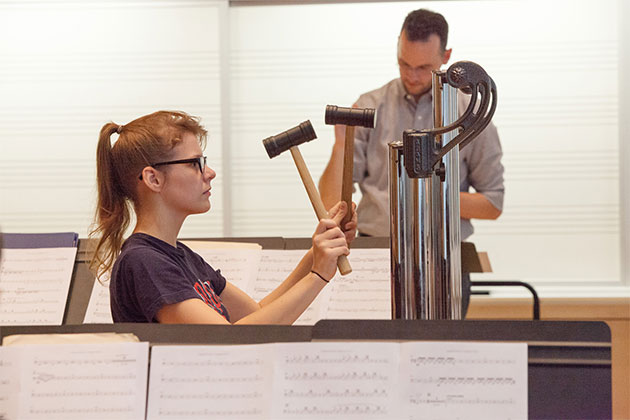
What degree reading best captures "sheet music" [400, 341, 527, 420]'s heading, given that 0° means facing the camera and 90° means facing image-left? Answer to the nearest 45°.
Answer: approximately 0°

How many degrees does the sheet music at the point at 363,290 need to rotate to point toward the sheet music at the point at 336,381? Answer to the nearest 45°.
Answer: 0° — it already faces it

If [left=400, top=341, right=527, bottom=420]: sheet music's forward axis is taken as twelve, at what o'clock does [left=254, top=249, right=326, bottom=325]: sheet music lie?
[left=254, top=249, right=326, bottom=325]: sheet music is roughly at 5 o'clock from [left=400, top=341, right=527, bottom=420]: sheet music.

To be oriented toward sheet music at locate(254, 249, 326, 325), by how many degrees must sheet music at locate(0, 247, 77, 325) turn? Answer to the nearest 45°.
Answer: approximately 45° to its left

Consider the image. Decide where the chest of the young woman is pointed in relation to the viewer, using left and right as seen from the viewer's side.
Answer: facing to the right of the viewer

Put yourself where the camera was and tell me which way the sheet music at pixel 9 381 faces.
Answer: facing the viewer

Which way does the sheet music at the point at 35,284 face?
toward the camera

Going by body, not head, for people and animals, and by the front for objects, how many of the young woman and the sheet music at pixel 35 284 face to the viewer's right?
1

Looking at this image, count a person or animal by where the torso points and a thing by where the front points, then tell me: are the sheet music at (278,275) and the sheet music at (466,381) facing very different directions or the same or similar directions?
same or similar directions

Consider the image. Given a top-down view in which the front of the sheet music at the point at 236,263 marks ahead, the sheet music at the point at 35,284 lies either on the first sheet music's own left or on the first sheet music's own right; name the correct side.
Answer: on the first sheet music's own right

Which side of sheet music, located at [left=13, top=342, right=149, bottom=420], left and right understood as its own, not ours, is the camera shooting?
front

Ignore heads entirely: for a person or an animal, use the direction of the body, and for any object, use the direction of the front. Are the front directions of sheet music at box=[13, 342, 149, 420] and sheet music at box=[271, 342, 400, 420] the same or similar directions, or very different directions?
same or similar directions

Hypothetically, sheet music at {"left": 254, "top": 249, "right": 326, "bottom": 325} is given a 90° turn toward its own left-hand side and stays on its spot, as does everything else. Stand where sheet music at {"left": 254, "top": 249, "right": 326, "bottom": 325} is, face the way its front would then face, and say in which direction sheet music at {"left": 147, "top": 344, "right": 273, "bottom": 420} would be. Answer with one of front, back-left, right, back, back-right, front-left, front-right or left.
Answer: right

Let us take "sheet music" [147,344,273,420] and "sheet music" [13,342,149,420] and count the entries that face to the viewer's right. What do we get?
0

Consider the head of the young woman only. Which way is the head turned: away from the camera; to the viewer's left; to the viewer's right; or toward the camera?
to the viewer's right
